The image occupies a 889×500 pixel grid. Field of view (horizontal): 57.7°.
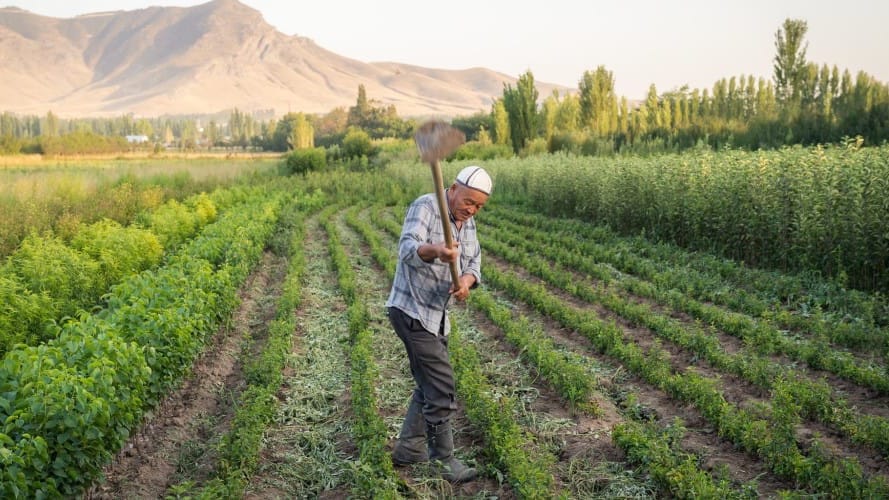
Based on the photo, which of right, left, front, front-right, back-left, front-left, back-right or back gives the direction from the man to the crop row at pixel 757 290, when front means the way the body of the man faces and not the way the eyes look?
left

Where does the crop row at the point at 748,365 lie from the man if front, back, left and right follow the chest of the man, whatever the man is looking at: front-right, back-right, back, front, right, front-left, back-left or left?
left

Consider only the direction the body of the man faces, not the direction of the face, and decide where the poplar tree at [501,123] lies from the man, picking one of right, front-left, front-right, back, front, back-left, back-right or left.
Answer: back-left

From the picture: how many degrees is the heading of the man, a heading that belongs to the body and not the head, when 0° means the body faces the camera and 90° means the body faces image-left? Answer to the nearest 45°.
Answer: approximately 315°

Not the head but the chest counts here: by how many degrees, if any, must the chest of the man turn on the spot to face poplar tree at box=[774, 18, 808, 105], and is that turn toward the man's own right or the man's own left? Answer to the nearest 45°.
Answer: approximately 90° to the man's own left

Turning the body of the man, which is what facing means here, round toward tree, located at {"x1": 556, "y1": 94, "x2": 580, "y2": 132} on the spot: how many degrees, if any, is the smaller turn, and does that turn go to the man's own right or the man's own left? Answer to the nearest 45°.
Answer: approximately 135° to the man's own left

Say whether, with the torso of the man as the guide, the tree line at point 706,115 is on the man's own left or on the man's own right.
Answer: on the man's own left

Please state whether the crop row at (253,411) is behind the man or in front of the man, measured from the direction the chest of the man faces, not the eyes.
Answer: behind

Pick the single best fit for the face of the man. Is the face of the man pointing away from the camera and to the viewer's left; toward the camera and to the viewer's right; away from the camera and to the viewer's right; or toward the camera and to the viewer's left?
toward the camera and to the viewer's right

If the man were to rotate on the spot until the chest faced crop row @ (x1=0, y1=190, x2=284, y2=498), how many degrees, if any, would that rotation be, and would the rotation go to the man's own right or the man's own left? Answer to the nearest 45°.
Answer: approximately 135° to the man's own right

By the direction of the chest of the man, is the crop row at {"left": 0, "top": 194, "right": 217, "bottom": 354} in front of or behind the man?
behind

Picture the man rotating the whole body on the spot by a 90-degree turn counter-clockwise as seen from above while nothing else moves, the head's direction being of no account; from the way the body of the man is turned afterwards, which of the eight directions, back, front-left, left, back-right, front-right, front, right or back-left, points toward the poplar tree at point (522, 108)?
front-left

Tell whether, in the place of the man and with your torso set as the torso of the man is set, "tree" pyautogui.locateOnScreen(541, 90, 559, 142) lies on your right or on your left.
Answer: on your left
